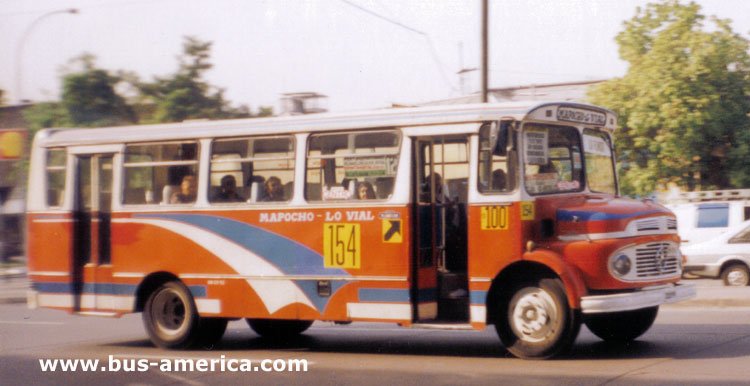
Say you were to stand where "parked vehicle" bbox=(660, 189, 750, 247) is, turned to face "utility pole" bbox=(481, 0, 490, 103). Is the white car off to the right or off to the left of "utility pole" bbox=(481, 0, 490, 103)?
left

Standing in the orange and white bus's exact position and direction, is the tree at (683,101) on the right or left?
on its left

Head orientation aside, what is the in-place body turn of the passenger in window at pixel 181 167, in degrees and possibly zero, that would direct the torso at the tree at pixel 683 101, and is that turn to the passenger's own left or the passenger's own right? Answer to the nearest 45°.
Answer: approximately 45° to the passenger's own left

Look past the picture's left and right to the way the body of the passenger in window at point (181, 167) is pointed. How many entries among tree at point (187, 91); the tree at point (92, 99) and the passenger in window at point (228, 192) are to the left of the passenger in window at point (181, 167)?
2

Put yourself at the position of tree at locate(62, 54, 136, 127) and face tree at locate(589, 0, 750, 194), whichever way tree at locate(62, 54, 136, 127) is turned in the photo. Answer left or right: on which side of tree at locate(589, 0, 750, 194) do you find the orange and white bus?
right

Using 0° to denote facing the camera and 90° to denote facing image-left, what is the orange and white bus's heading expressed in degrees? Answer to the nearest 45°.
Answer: approximately 315°

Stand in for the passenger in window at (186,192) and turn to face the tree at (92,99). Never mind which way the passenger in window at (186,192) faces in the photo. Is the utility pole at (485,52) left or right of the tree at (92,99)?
right

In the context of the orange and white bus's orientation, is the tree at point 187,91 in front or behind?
behind
